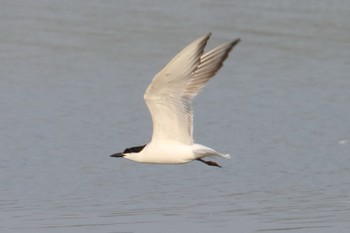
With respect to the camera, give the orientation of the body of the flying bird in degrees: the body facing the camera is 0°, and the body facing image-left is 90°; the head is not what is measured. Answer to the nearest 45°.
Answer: approximately 90°
